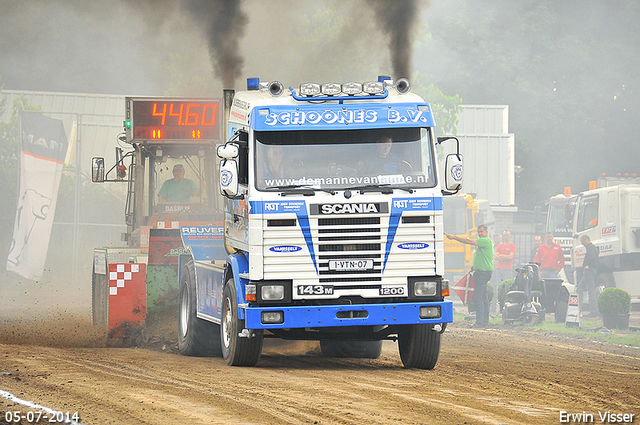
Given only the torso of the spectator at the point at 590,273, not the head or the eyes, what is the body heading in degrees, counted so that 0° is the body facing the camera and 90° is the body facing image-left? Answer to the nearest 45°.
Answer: approximately 90°

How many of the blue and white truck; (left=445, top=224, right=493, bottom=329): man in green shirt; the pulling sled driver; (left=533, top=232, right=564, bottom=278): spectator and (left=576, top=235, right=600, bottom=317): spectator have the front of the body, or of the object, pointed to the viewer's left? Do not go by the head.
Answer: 2

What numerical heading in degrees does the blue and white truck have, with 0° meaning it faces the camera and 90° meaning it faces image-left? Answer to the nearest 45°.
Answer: approximately 0°

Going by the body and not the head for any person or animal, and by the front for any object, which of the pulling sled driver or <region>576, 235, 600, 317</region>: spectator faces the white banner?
the spectator

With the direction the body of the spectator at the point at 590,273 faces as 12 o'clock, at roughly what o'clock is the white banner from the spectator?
The white banner is roughly at 12 o'clock from the spectator.

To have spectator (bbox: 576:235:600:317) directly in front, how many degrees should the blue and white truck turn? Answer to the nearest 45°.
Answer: approximately 135° to its left
